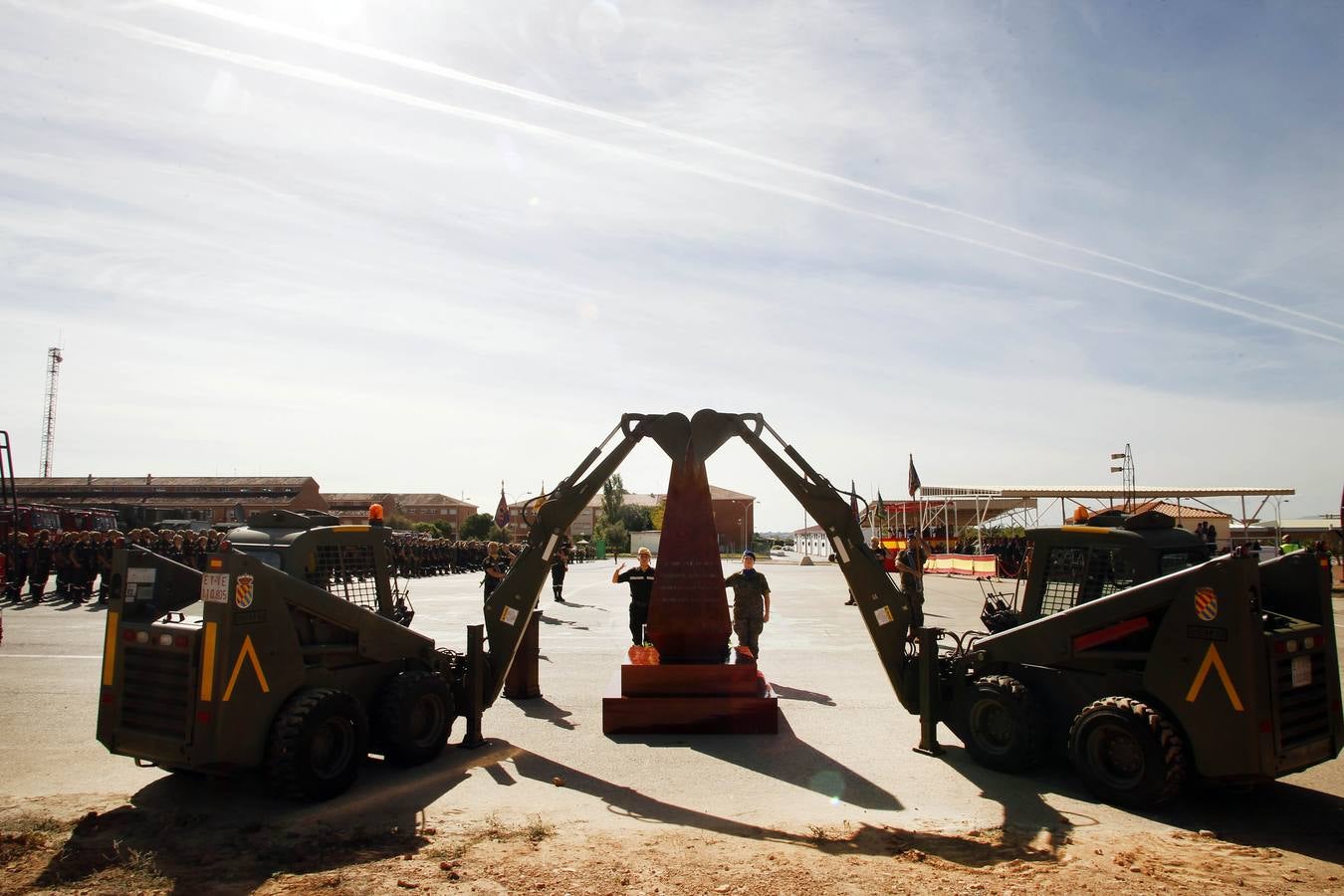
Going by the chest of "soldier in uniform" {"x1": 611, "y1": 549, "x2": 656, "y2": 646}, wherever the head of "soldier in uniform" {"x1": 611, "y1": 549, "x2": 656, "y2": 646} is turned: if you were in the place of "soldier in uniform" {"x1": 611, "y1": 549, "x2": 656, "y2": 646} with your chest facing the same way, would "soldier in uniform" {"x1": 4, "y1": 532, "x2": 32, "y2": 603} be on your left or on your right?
on your right

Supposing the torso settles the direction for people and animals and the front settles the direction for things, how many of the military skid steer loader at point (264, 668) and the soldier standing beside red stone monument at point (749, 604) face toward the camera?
1

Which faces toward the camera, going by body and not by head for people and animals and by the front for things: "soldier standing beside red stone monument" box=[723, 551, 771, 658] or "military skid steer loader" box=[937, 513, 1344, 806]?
the soldier standing beside red stone monument

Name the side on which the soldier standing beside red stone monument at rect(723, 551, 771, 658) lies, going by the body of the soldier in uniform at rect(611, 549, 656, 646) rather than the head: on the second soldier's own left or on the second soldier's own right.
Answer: on the second soldier's own left

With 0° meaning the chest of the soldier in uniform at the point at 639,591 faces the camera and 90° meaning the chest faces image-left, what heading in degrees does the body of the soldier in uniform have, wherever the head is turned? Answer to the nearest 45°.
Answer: approximately 0°

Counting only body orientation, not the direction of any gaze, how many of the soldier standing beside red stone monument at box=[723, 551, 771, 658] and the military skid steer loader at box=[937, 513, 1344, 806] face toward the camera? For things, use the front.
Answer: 1

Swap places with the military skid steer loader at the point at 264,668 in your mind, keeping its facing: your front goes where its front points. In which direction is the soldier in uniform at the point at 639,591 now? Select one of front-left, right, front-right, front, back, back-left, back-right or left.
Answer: front

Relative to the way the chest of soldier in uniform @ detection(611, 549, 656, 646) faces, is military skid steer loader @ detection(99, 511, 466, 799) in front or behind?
in front

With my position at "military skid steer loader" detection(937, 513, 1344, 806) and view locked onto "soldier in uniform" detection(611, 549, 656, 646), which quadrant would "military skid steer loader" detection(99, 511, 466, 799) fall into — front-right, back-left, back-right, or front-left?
front-left

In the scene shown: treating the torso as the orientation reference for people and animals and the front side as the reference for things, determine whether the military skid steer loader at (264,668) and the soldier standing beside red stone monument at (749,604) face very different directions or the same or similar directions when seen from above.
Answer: very different directions

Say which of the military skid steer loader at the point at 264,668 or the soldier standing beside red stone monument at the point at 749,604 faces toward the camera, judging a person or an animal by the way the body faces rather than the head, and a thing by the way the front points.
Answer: the soldier standing beside red stone monument

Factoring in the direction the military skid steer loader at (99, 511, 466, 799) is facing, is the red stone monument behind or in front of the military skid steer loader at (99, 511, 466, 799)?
in front

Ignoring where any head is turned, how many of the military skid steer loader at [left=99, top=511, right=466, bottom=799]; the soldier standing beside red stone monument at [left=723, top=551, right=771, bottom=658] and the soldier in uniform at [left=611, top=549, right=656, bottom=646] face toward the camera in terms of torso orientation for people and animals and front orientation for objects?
2

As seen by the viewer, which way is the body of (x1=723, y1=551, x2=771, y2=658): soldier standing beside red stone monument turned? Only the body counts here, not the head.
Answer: toward the camera

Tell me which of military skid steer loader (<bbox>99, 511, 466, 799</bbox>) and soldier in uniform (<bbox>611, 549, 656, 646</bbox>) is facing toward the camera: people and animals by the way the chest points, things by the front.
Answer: the soldier in uniform

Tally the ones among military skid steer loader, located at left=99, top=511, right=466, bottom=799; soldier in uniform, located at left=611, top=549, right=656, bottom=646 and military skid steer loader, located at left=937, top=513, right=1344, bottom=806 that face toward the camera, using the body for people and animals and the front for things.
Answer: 1

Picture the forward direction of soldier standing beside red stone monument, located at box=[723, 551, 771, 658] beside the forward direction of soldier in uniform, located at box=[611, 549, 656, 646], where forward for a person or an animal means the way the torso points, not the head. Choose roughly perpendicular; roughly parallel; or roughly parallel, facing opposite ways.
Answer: roughly parallel

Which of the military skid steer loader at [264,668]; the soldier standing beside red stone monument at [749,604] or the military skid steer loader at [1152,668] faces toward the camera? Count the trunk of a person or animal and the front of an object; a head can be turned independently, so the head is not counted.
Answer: the soldier standing beside red stone monument

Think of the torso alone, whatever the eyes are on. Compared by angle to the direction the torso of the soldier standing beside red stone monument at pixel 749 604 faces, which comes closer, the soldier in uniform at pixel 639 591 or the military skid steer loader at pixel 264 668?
the military skid steer loader
